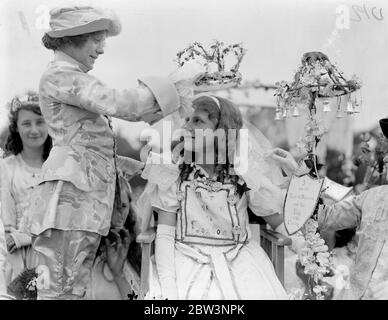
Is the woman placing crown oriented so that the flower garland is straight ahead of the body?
yes

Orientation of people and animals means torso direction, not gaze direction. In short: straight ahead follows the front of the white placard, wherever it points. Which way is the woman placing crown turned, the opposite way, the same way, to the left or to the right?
to the left

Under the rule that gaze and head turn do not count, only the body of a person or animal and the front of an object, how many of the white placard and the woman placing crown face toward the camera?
1

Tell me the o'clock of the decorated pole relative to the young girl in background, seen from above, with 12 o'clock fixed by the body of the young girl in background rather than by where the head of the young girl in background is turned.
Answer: The decorated pole is roughly at 10 o'clock from the young girl in background.

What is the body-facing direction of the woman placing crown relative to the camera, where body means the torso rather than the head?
to the viewer's right

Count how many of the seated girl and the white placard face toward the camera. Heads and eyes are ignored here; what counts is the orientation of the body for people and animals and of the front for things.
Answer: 2

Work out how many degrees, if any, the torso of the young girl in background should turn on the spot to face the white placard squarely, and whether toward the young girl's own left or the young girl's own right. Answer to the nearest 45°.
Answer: approximately 45° to the young girl's own left

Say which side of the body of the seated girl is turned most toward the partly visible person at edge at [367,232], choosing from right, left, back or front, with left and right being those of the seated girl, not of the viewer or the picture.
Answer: left

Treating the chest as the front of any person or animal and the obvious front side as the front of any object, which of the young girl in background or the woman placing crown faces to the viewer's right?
the woman placing crown

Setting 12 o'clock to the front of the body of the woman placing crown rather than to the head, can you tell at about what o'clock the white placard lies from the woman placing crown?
The white placard is roughly at 12 o'clock from the woman placing crown.

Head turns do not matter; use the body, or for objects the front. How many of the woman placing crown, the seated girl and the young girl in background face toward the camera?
2

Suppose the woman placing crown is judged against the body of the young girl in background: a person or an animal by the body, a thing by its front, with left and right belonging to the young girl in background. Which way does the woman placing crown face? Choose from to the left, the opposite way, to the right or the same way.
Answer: to the left

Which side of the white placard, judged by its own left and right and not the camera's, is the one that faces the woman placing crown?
right
